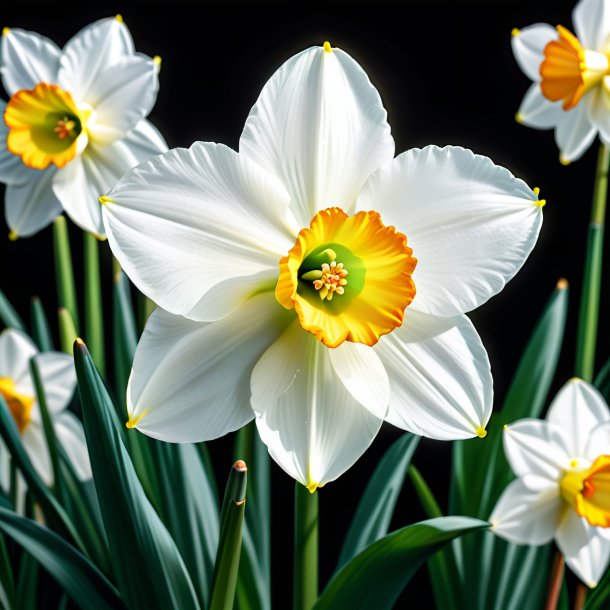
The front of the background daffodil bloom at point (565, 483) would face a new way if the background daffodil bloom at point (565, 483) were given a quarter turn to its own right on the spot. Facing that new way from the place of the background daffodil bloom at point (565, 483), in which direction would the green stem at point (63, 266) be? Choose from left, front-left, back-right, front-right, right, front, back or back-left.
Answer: front-right

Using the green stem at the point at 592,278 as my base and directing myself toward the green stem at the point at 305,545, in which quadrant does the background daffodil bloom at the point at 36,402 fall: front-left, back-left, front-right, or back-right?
front-right

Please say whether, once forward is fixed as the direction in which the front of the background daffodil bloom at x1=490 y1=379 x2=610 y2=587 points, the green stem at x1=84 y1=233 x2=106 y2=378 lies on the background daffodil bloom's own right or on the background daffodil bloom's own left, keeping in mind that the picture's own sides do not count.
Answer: on the background daffodil bloom's own right

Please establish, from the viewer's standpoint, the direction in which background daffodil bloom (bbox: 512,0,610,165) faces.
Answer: facing the viewer and to the left of the viewer

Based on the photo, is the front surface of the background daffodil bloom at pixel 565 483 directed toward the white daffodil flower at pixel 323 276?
no

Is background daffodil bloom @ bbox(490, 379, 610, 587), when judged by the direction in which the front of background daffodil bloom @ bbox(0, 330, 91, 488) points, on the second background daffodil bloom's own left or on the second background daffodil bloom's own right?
on the second background daffodil bloom's own left

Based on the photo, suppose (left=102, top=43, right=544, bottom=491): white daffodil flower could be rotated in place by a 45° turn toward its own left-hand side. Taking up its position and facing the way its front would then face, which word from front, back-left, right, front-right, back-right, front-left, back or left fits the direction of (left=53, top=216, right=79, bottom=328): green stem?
back

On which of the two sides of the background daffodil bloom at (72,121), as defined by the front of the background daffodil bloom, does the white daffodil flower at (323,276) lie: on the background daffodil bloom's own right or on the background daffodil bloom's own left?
on the background daffodil bloom's own left

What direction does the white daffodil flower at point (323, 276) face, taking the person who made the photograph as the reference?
facing the viewer

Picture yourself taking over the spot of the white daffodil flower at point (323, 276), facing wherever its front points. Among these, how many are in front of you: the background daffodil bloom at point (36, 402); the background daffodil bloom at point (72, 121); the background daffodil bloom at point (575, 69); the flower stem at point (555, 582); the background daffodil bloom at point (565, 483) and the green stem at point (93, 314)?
0
